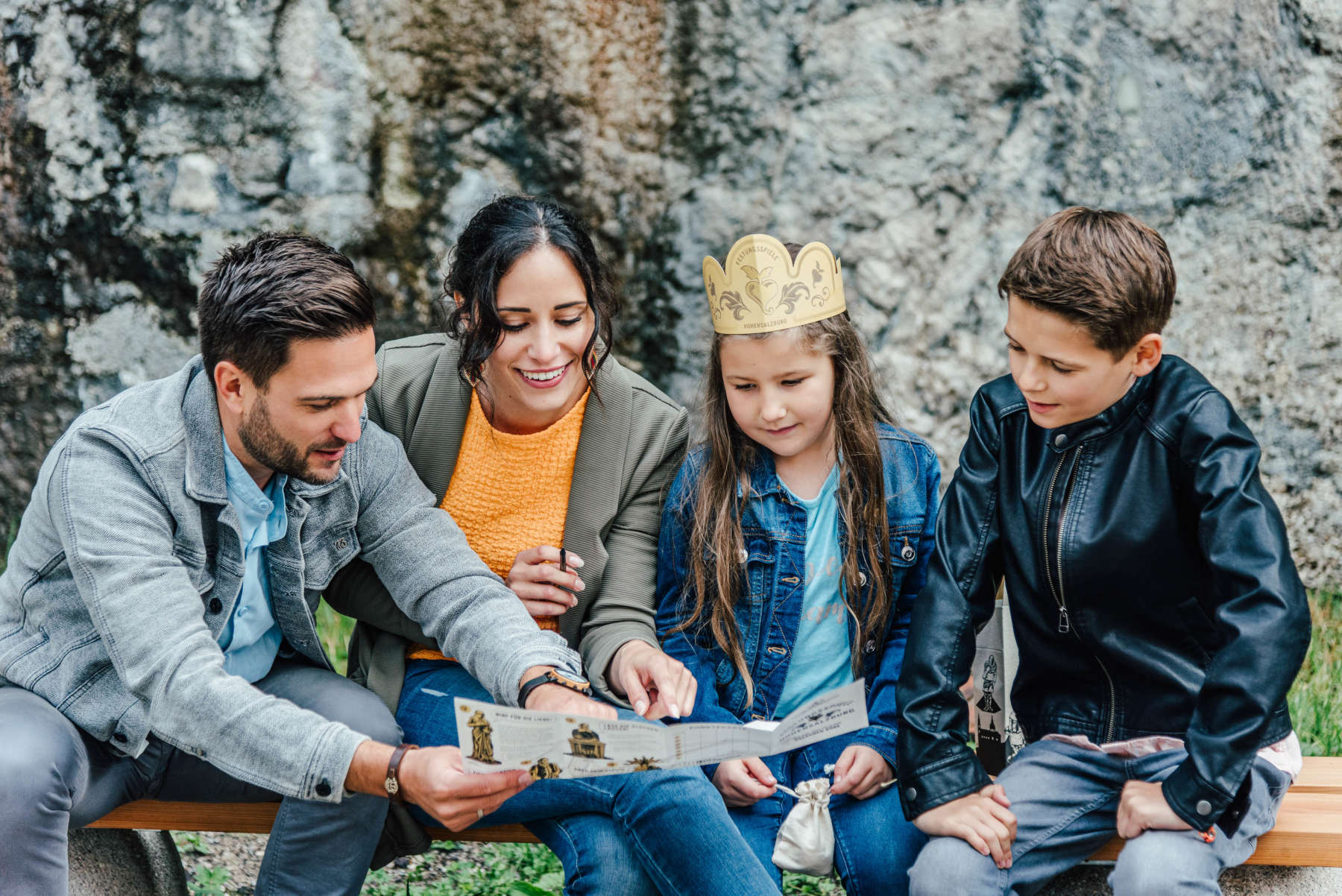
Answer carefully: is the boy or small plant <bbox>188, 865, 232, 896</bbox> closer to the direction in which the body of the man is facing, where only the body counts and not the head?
the boy

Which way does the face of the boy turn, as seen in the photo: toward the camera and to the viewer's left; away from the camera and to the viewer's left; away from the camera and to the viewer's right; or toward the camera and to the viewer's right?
toward the camera and to the viewer's left

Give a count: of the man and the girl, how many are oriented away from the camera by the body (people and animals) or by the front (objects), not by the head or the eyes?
0

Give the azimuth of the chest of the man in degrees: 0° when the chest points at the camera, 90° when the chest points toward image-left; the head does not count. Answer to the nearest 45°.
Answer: approximately 315°

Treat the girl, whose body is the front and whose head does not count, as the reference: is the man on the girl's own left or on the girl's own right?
on the girl's own right

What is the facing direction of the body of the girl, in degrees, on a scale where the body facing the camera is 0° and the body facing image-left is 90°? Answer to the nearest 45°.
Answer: approximately 0°

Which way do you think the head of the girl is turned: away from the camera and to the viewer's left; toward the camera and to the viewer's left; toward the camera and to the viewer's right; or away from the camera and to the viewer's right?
toward the camera and to the viewer's left

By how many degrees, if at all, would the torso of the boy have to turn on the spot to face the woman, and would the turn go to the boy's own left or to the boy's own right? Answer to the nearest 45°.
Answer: approximately 45° to the boy's own right

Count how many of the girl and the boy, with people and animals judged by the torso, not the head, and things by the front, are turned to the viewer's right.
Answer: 0

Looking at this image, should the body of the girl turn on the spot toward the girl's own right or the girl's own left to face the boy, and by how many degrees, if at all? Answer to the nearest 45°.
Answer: approximately 45° to the girl's own left

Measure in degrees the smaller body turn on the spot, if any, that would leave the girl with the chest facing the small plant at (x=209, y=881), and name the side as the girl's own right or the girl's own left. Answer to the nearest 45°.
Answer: approximately 90° to the girl's own right
